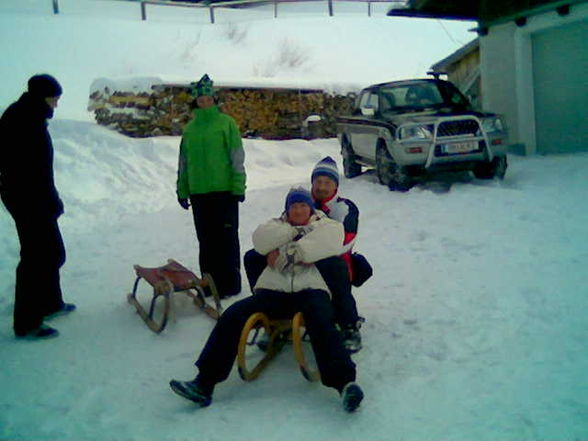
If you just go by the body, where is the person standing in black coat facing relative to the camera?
to the viewer's right

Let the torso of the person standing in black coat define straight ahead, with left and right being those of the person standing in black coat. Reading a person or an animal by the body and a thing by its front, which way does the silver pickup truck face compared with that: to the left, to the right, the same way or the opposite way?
to the right

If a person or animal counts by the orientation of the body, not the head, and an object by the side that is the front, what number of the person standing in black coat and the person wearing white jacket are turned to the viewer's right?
1

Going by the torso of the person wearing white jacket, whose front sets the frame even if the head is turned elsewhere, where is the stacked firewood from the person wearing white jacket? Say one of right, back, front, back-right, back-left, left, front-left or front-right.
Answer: back
